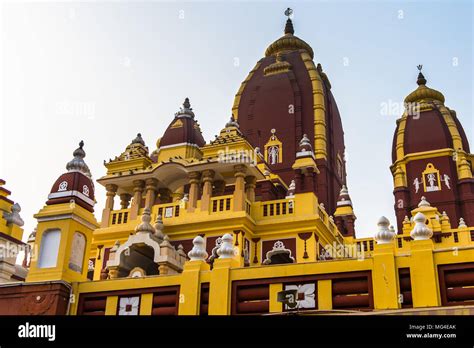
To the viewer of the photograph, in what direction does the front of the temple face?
facing the viewer and to the left of the viewer
